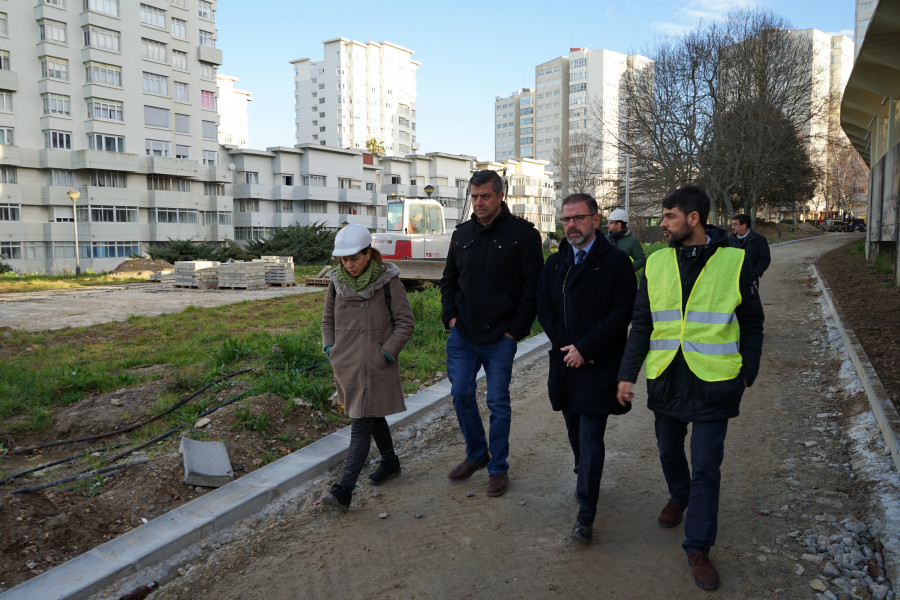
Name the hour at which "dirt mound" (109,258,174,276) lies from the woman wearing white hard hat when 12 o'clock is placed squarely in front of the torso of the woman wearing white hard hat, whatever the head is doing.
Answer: The dirt mound is roughly at 4 o'clock from the woman wearing white hard hat.

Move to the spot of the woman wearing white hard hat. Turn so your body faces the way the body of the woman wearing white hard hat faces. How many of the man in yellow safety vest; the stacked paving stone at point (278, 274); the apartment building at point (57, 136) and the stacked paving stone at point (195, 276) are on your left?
1

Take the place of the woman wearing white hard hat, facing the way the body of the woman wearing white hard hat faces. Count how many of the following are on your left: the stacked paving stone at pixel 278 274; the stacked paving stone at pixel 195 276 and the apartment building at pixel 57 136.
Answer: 0

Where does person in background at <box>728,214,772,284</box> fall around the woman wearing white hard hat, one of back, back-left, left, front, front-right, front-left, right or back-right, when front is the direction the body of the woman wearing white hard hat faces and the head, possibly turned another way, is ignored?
back

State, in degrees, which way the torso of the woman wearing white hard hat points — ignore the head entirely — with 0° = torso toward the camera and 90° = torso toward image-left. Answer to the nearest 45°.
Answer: approximately 45°

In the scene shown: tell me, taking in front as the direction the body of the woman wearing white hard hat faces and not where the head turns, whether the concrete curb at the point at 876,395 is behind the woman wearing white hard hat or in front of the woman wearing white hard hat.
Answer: behind

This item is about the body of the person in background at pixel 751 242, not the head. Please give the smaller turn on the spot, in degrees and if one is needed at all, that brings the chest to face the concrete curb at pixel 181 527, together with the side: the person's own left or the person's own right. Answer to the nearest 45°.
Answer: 0° — they already face it

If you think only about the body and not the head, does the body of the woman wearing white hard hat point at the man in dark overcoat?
no

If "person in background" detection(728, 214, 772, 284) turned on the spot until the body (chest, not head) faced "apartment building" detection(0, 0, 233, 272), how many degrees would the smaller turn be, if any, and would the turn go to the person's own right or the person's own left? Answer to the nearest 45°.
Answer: approximately 90° to the person's own right

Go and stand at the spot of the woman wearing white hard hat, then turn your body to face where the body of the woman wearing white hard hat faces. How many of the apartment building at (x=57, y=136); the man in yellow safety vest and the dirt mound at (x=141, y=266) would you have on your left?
1

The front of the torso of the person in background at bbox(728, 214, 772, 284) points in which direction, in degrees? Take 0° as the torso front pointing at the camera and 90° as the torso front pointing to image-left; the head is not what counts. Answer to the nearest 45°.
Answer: approximately 45°

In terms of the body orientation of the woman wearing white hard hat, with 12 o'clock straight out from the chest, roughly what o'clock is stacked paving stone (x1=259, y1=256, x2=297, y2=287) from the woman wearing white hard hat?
The stacked paving stone is roughly at 4 o'clock from the woman wearing white hard hat.

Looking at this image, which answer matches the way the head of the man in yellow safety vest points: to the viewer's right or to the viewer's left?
to the viewer's left

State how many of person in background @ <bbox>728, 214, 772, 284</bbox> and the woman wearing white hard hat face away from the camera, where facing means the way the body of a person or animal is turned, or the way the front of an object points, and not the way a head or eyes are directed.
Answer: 0
